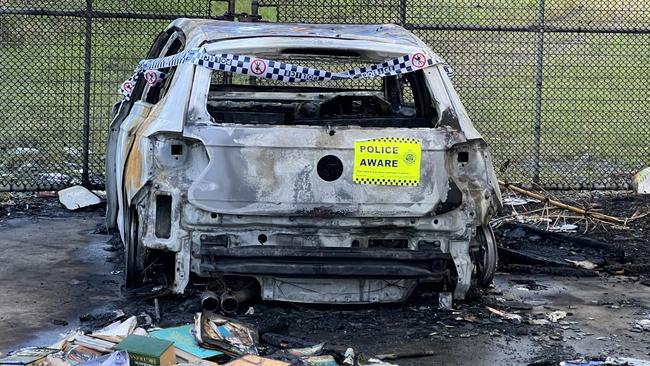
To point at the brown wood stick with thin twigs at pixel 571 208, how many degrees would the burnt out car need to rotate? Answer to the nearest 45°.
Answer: approximately 45° to its right

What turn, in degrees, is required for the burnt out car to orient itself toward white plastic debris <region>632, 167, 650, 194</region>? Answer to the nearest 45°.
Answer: approximately 45° to its right

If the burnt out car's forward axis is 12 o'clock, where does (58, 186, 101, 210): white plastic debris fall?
The white plastic debris is roughly at 11 o'clock from the burnt out car.

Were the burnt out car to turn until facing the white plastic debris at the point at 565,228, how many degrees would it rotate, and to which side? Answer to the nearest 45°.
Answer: approximately 45° to its right

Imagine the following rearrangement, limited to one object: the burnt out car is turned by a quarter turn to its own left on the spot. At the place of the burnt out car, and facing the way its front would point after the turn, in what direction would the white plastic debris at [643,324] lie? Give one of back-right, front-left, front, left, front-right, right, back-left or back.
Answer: back

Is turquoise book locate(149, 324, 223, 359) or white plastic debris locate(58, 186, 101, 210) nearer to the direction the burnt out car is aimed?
the white plastic debris

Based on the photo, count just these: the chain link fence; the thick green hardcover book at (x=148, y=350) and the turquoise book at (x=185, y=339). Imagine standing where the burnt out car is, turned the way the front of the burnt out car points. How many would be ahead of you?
1

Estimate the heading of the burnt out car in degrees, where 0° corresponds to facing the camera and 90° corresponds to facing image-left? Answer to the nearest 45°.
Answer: approximately 180°
